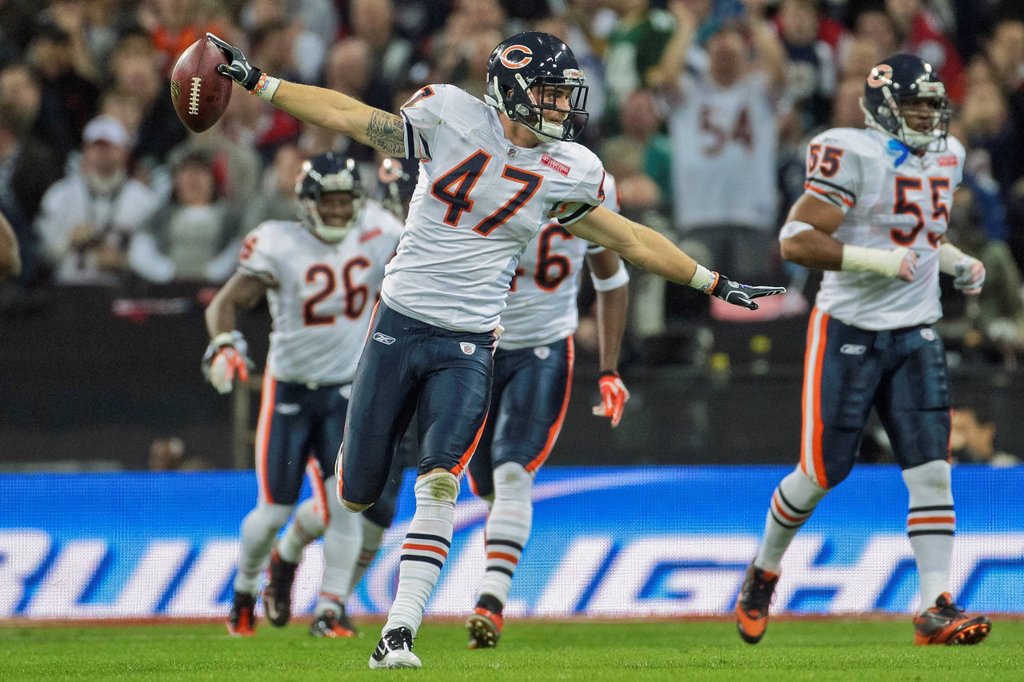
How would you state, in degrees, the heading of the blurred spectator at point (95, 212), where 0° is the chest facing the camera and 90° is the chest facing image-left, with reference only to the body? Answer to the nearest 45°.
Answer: approximately 0°

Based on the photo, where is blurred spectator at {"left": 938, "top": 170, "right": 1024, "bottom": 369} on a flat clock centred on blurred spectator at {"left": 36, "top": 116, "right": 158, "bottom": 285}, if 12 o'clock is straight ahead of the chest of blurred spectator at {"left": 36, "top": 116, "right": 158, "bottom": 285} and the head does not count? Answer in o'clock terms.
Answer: blurred spectator at {"left": 938, "top": 170, "right": 1024, "bottom": 369} is roughly at 10 o'clock from blurred spectator at {"left": 36, "top": 116, "right": 158, "bottom": 285}.

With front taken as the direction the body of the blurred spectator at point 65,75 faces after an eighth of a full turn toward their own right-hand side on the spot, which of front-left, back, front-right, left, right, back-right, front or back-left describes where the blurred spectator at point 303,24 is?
back-left

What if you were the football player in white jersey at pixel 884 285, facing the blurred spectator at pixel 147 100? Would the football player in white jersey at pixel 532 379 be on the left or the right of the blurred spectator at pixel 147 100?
left

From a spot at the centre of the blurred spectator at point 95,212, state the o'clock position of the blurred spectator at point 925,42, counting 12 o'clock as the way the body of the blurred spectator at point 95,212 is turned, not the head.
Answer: the blurred spectator at point 925,42 is roughly at 9 o'clock from the blurred spectator at point 95,212.

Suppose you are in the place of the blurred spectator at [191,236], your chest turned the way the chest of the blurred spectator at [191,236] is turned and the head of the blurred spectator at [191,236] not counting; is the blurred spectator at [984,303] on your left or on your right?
on your left

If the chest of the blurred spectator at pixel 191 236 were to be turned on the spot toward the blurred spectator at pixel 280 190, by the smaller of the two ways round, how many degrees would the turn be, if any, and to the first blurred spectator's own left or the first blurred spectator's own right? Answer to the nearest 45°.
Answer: approximately 90° to the first blurred spectator's own left

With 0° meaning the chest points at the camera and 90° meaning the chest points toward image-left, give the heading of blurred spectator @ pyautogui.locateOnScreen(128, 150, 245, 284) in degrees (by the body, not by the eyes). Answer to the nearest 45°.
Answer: approximately 0°

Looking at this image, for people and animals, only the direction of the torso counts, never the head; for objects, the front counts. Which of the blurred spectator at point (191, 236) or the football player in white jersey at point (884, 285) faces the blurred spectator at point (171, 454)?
the blurred spectator at point (191, 236)
